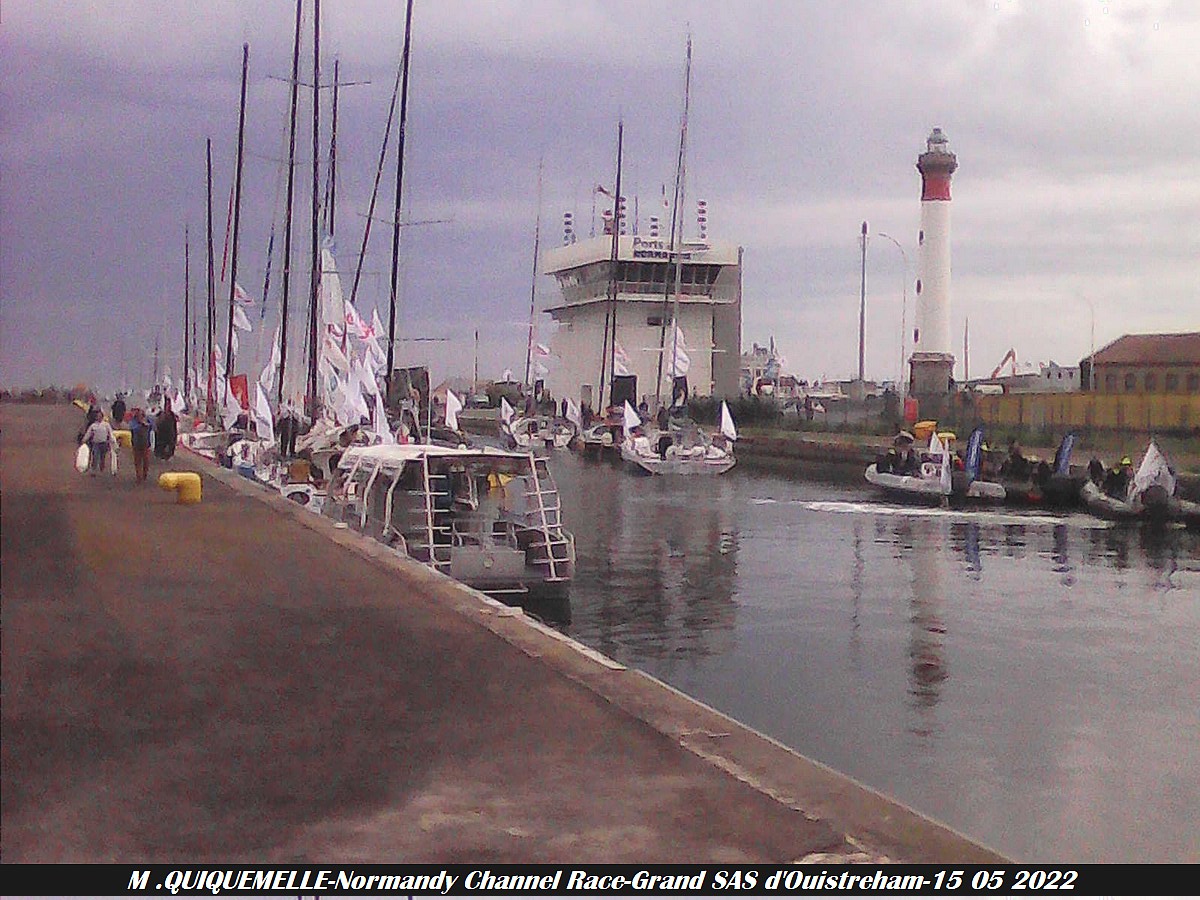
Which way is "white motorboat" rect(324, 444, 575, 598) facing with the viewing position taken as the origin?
facing away from the viewer and to the left of the viewer

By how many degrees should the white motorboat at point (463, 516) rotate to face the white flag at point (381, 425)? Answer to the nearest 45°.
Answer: approximately 45° to its right

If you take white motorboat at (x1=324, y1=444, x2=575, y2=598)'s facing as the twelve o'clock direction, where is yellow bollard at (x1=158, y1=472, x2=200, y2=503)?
The yellow bollard is roughly at 11 o'clock from the white motorboat.

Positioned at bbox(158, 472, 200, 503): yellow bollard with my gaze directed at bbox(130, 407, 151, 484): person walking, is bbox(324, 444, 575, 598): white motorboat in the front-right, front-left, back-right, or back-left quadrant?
back-right

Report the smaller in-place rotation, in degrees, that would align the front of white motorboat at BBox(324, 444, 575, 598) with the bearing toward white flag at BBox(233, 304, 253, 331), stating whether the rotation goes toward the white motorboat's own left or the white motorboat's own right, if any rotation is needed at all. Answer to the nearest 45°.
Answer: approximately 45° to the white motorboat's own right

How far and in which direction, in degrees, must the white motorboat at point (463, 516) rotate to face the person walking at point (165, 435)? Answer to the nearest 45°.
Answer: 0° — it already faces them

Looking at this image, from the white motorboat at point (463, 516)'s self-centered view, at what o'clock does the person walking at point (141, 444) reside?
The person walking is roughly at 12 o'clock from the white motorboat.
